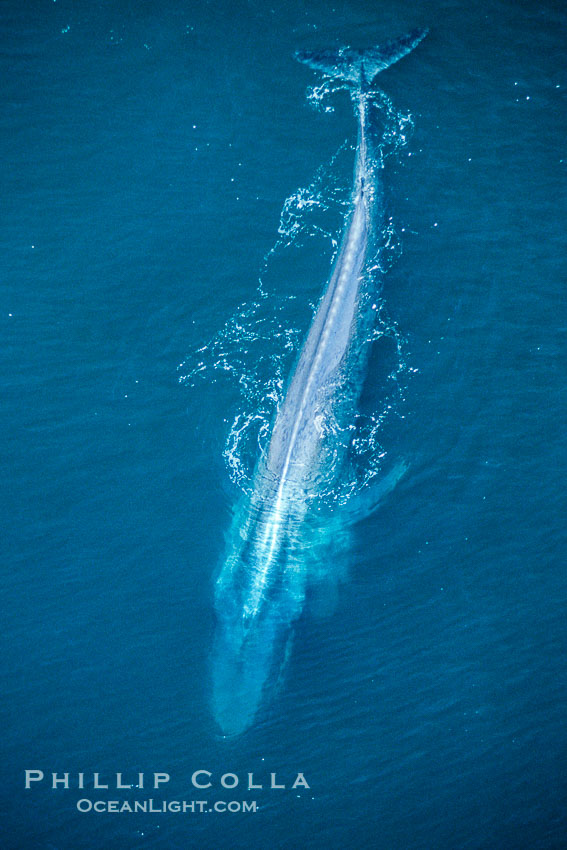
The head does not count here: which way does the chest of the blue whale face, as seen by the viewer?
toward the camera
